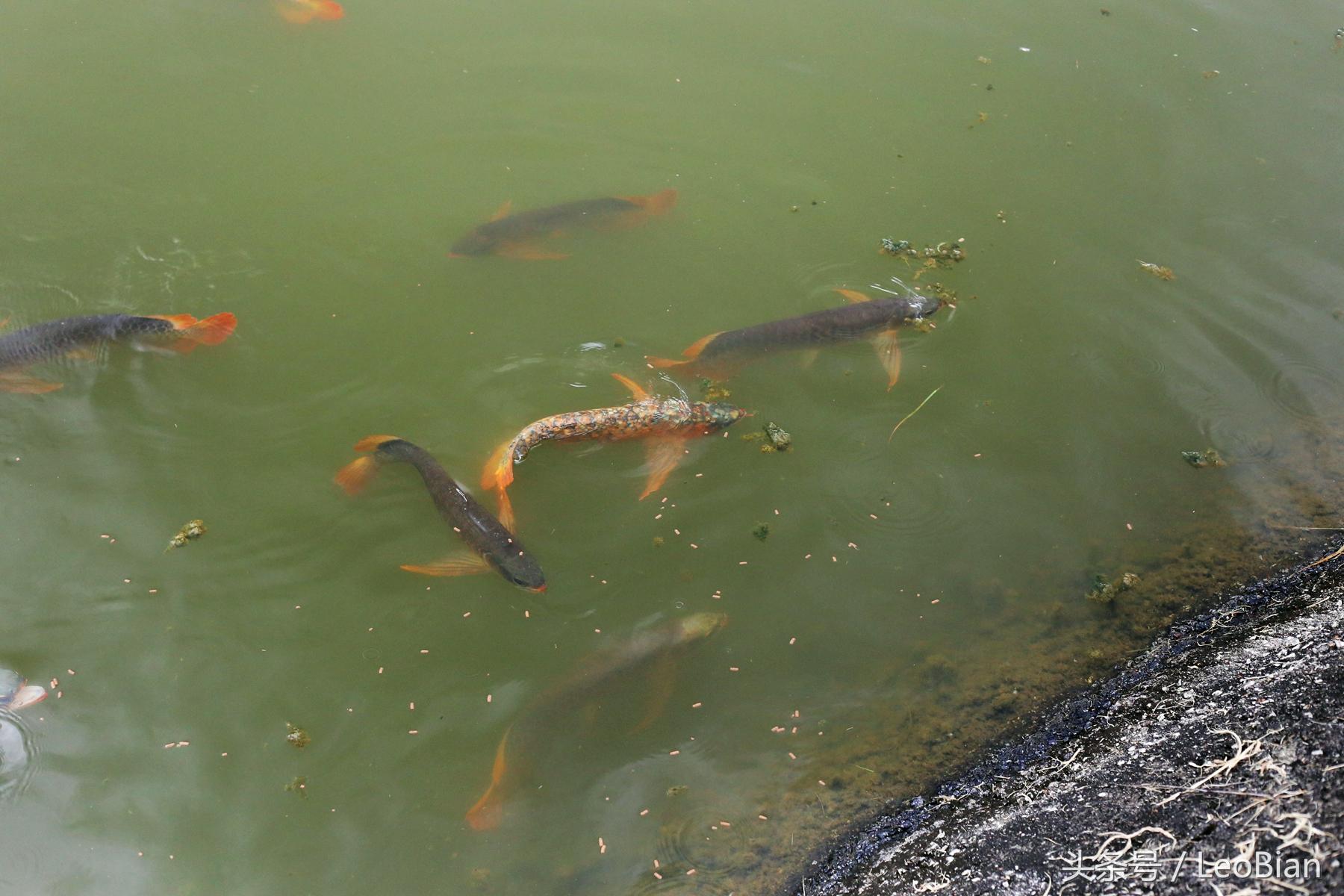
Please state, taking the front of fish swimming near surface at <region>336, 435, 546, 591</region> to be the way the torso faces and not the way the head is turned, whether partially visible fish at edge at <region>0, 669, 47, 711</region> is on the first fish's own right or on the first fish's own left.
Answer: on the first fish's own right

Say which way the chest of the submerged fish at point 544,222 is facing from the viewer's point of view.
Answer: to the viewer's left

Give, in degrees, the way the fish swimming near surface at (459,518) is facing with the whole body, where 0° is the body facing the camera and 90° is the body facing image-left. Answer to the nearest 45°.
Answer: approximately 315°

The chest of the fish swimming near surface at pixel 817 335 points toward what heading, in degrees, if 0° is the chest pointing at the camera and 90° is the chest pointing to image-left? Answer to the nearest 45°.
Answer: approximately 270°

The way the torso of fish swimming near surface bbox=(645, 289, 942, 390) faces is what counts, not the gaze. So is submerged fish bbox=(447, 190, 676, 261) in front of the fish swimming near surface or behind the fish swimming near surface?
behind

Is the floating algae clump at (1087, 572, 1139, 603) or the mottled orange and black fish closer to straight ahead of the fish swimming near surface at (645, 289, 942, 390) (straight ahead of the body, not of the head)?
the floating algae clump

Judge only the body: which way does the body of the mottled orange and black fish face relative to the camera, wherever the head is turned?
to the viewer's right

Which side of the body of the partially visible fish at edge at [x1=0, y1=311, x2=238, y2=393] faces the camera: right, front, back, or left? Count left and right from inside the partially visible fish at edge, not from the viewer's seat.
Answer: left
